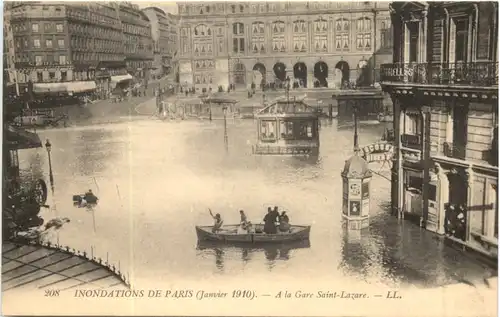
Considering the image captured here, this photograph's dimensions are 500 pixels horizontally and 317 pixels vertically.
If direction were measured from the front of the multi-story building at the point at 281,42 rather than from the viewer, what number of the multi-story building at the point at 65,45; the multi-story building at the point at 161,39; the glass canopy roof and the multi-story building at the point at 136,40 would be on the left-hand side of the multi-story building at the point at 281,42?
0

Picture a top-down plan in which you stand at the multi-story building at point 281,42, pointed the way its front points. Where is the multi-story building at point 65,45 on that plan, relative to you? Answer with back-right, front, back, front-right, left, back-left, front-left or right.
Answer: right

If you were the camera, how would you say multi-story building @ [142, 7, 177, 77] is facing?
facing the viewer and to the right of the viewer

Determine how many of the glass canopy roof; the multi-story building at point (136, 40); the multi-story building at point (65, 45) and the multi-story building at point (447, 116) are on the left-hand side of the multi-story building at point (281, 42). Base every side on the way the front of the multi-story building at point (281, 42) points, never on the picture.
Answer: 1

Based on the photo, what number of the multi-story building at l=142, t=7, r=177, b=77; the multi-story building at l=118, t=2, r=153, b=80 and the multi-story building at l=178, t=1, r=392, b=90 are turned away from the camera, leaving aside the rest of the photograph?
0

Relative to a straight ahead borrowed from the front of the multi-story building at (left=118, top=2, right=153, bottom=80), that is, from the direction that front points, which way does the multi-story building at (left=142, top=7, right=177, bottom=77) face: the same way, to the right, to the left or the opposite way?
the same way

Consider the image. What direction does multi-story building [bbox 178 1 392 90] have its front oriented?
toward the camera

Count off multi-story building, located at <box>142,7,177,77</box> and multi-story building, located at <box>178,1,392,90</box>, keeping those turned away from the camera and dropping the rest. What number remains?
0

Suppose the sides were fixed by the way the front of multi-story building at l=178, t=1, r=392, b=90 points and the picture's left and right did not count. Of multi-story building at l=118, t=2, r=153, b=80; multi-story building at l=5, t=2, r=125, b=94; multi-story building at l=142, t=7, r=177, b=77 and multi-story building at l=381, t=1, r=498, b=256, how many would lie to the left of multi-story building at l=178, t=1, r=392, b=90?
1

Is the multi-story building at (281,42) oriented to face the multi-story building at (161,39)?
no
